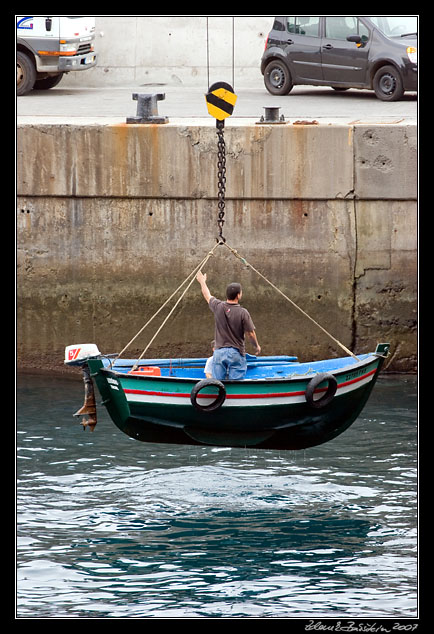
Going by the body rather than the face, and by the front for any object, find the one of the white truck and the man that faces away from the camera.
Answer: the man

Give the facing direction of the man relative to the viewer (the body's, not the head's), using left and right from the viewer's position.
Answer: facing away from the viewer

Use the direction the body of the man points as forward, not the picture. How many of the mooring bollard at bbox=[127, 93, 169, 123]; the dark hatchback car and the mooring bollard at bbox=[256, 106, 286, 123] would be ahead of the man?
3

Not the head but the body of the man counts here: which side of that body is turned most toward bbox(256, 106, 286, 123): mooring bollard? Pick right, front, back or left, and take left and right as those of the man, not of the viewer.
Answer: front

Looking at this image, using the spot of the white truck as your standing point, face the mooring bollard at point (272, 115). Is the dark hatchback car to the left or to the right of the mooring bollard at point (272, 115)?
left

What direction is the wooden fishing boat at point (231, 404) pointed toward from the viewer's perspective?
to the viewer's right

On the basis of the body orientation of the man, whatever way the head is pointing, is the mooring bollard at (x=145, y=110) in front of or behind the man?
in front

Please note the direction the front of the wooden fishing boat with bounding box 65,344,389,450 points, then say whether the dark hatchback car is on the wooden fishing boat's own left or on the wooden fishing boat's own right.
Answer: on the wooden fishing boat's own left

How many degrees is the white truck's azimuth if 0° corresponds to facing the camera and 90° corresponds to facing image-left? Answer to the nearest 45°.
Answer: approximately 315°

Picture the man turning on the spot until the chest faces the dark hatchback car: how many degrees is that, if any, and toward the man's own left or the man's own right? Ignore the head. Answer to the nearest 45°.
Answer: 0° — they already face it

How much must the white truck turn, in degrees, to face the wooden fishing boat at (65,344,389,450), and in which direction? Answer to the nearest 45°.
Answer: approximately 45° to its right

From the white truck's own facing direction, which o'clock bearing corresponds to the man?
The man is roughly at 1 o'clock from the white truck.
